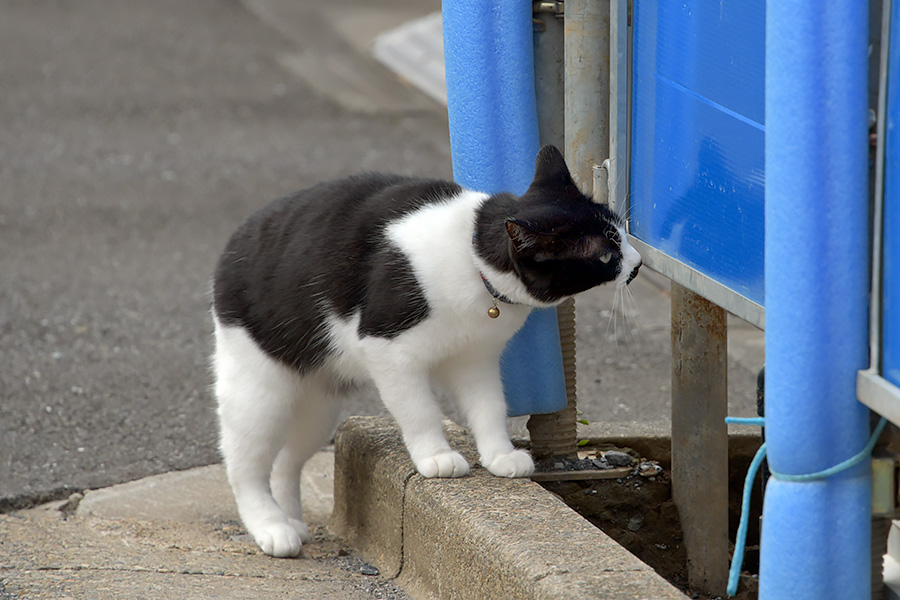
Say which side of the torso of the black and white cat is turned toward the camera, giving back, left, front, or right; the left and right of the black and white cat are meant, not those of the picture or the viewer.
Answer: right

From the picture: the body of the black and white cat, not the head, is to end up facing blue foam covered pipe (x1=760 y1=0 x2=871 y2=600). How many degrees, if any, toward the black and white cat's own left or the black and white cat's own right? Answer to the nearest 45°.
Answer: approximately 45° to the black and white cat's own right

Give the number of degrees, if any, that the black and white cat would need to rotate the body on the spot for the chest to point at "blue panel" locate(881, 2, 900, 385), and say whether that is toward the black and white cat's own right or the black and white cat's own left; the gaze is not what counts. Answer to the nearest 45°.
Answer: approximately 45° to the black and white cat's own right
